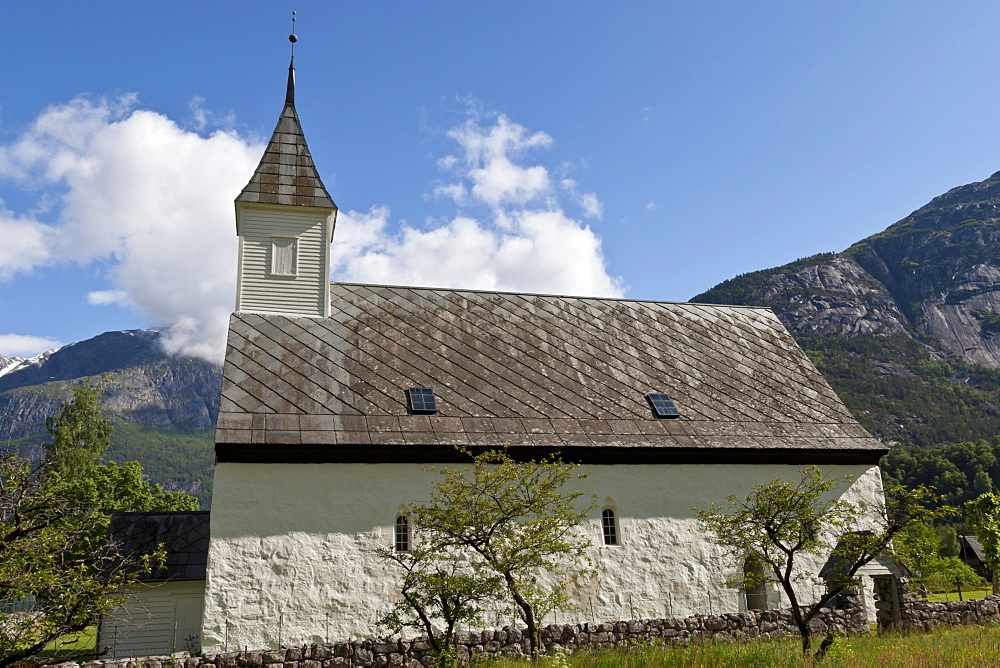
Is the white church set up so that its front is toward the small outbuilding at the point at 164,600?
yes

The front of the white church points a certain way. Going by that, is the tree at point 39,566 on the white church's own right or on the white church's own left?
on the white church's own left

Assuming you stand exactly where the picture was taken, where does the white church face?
facing to the left of the viewer

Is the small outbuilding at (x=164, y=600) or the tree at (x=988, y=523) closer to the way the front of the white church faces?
the small outbuilding

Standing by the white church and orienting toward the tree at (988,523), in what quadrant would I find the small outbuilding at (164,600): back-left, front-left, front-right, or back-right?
back-left
